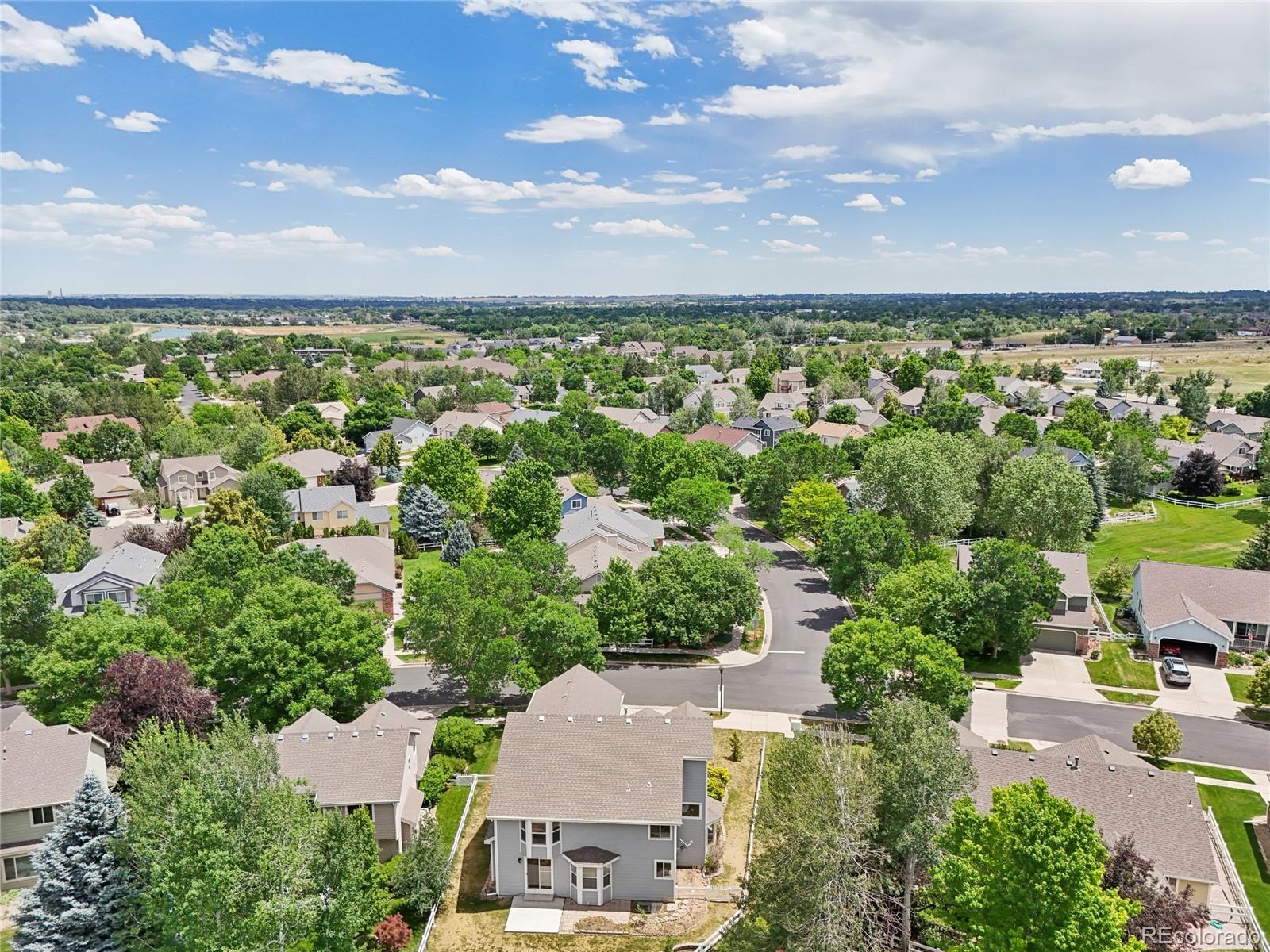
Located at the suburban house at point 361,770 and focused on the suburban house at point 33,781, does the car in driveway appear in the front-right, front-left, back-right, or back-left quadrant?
back-right

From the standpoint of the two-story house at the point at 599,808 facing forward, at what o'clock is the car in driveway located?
The car in driveway is roughly at 2 o'clock from the two-story house.

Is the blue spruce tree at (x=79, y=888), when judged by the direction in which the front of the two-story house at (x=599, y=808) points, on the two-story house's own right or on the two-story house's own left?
on the two-story house's own left

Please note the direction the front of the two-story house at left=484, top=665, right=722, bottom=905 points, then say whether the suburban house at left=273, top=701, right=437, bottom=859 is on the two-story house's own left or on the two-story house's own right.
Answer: on the two-story house's own left

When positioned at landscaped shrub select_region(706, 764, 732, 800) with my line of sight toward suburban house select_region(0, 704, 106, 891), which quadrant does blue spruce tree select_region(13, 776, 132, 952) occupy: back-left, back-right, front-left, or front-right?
front-left

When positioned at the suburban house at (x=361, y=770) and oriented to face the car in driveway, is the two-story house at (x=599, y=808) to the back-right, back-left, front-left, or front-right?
front-right

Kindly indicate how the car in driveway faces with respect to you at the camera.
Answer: facing away from the viewer and to the left of the viewer

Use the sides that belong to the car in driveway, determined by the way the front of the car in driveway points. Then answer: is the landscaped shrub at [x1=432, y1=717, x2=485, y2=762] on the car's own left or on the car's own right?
on the car's own left

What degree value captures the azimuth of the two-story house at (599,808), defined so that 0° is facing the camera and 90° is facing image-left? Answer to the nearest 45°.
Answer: approximately 180°

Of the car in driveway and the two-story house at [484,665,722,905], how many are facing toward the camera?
0

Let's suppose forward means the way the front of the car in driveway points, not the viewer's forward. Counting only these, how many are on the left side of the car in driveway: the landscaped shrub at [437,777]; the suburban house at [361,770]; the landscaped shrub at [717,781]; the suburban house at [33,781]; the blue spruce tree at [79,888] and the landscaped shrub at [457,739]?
6

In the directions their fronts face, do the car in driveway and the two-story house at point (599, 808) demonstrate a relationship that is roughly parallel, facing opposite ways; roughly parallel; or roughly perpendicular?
roughly parallel
